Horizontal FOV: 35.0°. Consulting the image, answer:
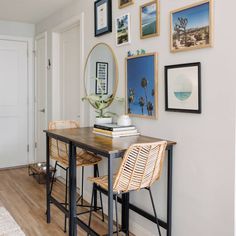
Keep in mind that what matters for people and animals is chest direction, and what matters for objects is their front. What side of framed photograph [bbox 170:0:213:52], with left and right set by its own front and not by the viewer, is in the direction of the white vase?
right

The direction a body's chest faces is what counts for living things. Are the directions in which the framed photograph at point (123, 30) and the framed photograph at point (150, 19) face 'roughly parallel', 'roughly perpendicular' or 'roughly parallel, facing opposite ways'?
roughly parallel

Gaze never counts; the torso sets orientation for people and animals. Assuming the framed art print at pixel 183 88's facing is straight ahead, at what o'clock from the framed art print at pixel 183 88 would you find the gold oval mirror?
The gold oval mirror is roughly at 3 o'clock from the framed art print.

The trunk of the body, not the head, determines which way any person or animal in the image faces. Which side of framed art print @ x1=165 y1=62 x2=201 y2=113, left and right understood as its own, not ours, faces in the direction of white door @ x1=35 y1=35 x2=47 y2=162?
right

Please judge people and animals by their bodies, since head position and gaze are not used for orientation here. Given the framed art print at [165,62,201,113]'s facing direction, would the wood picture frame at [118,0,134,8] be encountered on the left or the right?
on its right

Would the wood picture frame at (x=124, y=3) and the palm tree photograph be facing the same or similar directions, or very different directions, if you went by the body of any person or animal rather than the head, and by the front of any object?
same or similar directions

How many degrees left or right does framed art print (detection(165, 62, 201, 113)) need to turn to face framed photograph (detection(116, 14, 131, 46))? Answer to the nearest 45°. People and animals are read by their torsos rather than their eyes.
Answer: approximately 90° to its right

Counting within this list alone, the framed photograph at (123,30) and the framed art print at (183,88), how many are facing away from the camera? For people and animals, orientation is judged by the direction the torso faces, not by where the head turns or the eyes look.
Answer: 0

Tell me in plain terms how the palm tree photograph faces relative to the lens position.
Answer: facing the viewer and to the left of the viewer

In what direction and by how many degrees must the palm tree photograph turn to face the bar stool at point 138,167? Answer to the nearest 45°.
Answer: approximately 45° to its left

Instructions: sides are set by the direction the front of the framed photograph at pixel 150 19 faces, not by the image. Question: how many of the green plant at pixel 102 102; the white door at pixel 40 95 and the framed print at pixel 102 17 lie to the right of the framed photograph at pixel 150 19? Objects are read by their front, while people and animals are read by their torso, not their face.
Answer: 3

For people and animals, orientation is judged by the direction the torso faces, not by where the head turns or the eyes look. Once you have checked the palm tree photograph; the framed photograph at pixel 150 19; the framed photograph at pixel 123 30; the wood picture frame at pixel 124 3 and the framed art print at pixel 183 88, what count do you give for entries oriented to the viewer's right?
0

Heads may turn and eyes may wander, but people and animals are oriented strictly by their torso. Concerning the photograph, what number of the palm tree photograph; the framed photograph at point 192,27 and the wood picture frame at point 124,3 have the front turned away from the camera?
0
